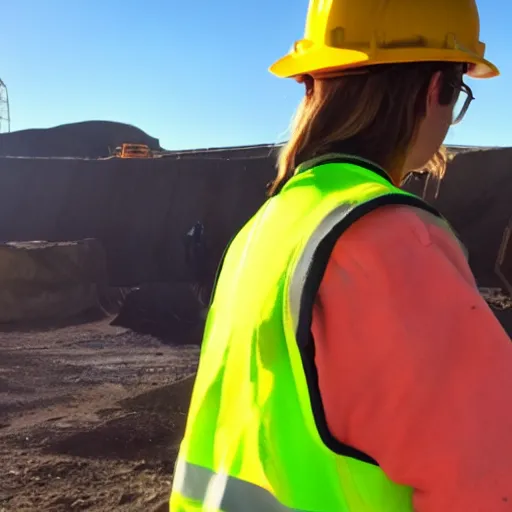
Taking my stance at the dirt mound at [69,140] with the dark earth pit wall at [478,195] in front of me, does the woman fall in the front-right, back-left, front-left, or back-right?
front-right

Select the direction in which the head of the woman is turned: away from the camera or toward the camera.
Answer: away from the camera

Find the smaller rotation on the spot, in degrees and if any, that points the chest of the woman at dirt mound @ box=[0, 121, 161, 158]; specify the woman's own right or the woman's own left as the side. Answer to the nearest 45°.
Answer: approximately 45° to the woman's own left

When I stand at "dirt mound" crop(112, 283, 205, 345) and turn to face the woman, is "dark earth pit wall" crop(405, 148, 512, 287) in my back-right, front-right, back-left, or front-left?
back-left

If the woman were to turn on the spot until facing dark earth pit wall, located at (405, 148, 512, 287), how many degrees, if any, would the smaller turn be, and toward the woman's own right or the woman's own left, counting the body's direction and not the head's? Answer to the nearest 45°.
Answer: approximately 45° to the woman's own left

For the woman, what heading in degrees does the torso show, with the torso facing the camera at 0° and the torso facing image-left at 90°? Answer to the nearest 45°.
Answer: approximately 225°

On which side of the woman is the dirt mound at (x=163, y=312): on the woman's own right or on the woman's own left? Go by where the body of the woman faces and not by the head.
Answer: on the woman's own left

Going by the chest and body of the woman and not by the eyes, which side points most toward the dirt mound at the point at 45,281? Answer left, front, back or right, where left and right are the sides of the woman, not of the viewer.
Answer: left

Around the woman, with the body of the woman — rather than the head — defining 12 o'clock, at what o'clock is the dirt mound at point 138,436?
The dirt mound is roughly at 10 o'clock from the woman.

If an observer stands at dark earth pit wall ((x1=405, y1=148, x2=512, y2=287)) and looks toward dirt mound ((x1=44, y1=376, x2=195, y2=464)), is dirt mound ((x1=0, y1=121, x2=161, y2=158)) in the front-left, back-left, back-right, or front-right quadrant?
back-right

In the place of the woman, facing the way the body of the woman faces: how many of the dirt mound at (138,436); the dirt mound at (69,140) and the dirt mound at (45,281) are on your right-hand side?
0

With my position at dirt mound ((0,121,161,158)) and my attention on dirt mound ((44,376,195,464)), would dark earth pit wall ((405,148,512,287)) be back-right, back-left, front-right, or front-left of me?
front-left
